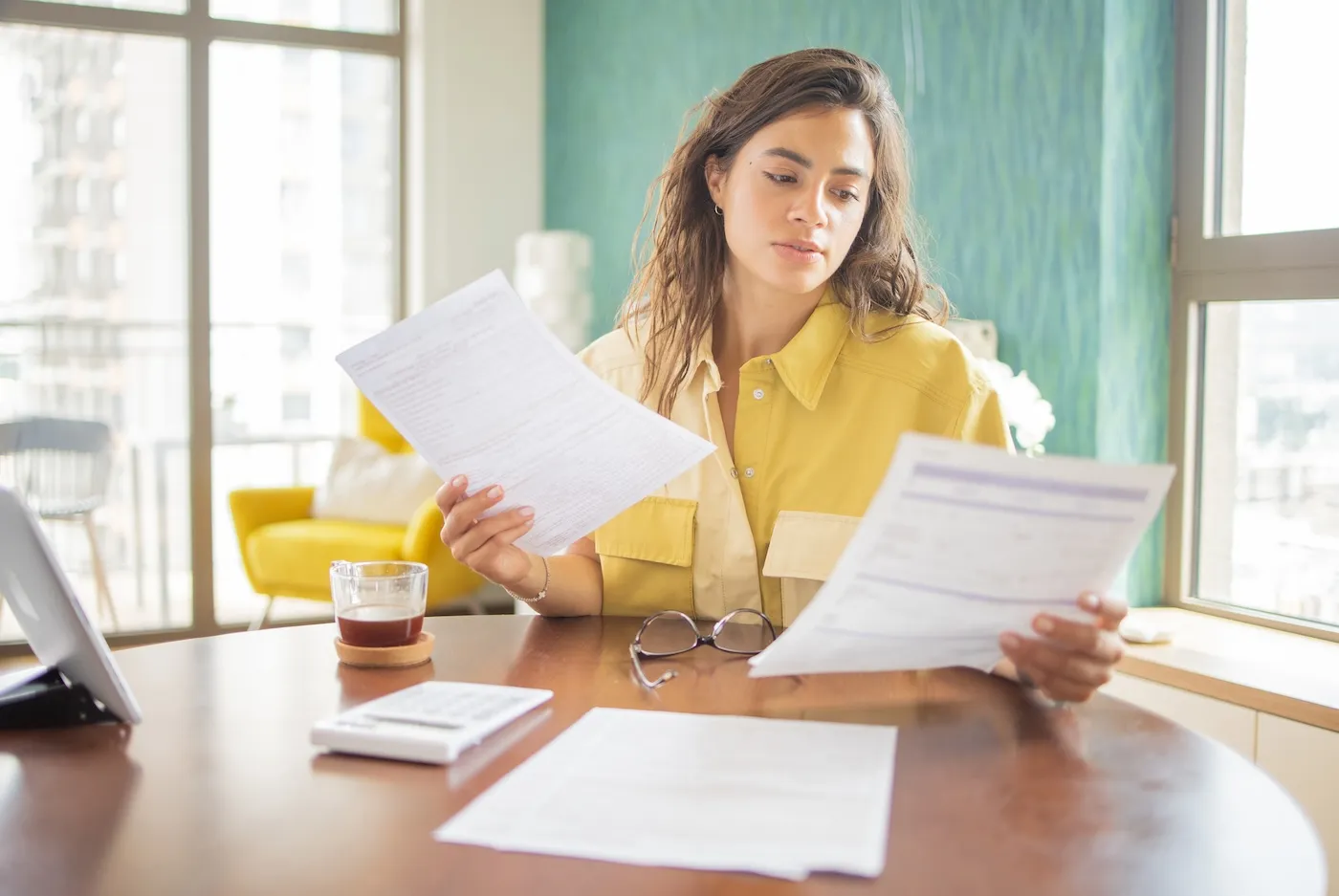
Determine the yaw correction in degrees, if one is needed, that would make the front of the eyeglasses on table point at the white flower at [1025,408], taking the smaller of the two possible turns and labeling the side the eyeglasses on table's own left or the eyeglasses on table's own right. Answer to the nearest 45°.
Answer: approximately 45° to the eyeglasses on table's own right

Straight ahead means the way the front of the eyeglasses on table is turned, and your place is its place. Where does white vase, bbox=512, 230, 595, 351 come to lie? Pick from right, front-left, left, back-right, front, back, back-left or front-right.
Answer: front

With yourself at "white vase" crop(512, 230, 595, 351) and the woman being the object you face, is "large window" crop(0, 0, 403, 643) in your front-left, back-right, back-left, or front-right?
back-right

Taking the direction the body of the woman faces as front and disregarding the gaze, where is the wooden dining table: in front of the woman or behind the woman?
in front

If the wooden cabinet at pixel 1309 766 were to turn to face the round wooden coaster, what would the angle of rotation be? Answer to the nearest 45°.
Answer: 0° — it already faces it

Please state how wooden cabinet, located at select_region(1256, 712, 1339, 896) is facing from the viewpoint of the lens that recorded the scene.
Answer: facing the viewer and to the left of the viewer

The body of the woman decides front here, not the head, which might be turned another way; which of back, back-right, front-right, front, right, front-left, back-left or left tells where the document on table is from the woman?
front

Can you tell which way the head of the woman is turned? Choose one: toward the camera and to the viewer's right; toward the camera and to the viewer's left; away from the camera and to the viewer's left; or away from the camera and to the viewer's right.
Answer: toward the camera and to the viewer's right

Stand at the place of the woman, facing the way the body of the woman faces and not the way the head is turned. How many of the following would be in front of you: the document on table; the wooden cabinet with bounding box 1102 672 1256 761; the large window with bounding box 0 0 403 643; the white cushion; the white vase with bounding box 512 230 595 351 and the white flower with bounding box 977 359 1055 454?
1

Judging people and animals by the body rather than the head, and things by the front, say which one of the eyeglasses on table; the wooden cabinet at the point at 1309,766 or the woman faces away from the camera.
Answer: the eyeglasses on table

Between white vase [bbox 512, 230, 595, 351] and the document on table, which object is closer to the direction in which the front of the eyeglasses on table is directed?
the white vase

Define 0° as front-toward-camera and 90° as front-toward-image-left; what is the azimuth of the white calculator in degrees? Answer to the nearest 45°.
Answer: approximately 225°

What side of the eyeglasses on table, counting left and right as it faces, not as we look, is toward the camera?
back

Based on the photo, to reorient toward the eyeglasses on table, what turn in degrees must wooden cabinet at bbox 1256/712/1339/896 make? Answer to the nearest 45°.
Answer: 0° — it already faces it

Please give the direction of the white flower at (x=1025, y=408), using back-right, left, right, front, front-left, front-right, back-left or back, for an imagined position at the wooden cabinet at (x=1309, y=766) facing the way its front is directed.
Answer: right

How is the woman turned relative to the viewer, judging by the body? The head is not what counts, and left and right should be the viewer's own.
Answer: facing the viewer
